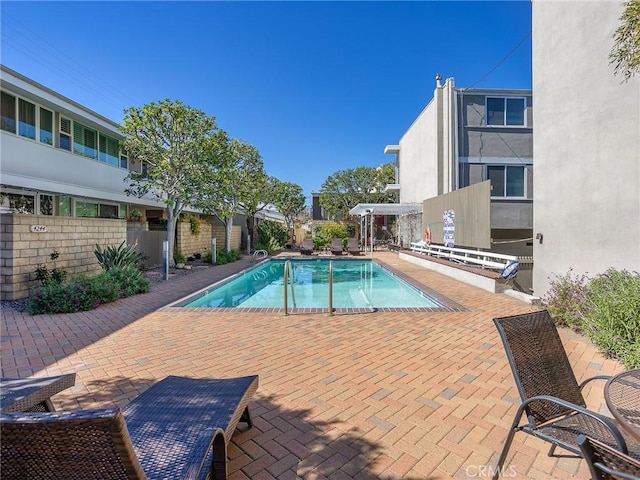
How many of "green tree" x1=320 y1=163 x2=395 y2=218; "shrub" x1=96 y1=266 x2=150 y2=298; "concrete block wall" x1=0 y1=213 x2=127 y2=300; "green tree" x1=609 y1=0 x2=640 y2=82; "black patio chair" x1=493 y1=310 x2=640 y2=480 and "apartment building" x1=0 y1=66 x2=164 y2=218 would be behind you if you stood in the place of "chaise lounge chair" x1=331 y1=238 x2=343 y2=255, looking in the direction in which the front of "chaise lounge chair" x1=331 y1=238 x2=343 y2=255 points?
1

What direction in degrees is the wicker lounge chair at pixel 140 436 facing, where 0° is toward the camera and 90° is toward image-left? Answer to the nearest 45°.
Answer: approximately 225°

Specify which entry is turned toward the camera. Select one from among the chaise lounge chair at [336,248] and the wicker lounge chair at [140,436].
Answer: the chaise lounge chair

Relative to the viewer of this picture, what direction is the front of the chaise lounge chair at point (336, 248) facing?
facing the viewer

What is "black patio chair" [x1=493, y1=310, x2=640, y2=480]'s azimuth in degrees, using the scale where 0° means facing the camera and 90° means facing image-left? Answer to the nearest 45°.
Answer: approximately 315°

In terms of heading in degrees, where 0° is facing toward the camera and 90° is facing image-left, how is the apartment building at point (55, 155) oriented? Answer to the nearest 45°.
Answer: approximately 315°

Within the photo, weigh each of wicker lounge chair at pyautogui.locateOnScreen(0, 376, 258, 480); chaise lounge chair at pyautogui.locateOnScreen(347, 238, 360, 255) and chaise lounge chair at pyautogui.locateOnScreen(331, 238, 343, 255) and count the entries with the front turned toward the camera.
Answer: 2

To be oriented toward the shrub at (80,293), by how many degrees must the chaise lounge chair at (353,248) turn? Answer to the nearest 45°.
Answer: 0° — it already faces it

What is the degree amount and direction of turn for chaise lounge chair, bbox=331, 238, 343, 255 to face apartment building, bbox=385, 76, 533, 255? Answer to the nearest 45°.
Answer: approximately 45° to its left

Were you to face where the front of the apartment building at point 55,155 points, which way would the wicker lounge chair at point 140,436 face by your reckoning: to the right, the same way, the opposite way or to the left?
to the left

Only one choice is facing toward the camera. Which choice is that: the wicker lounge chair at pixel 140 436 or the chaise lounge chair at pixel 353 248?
the chaise lounge chair

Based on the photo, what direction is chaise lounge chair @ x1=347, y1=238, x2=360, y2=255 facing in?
toward the camera

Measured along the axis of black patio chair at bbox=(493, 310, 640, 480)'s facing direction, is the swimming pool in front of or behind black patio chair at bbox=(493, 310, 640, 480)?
behind

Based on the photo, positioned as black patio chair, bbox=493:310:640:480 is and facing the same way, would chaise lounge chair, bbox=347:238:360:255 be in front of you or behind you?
behind
